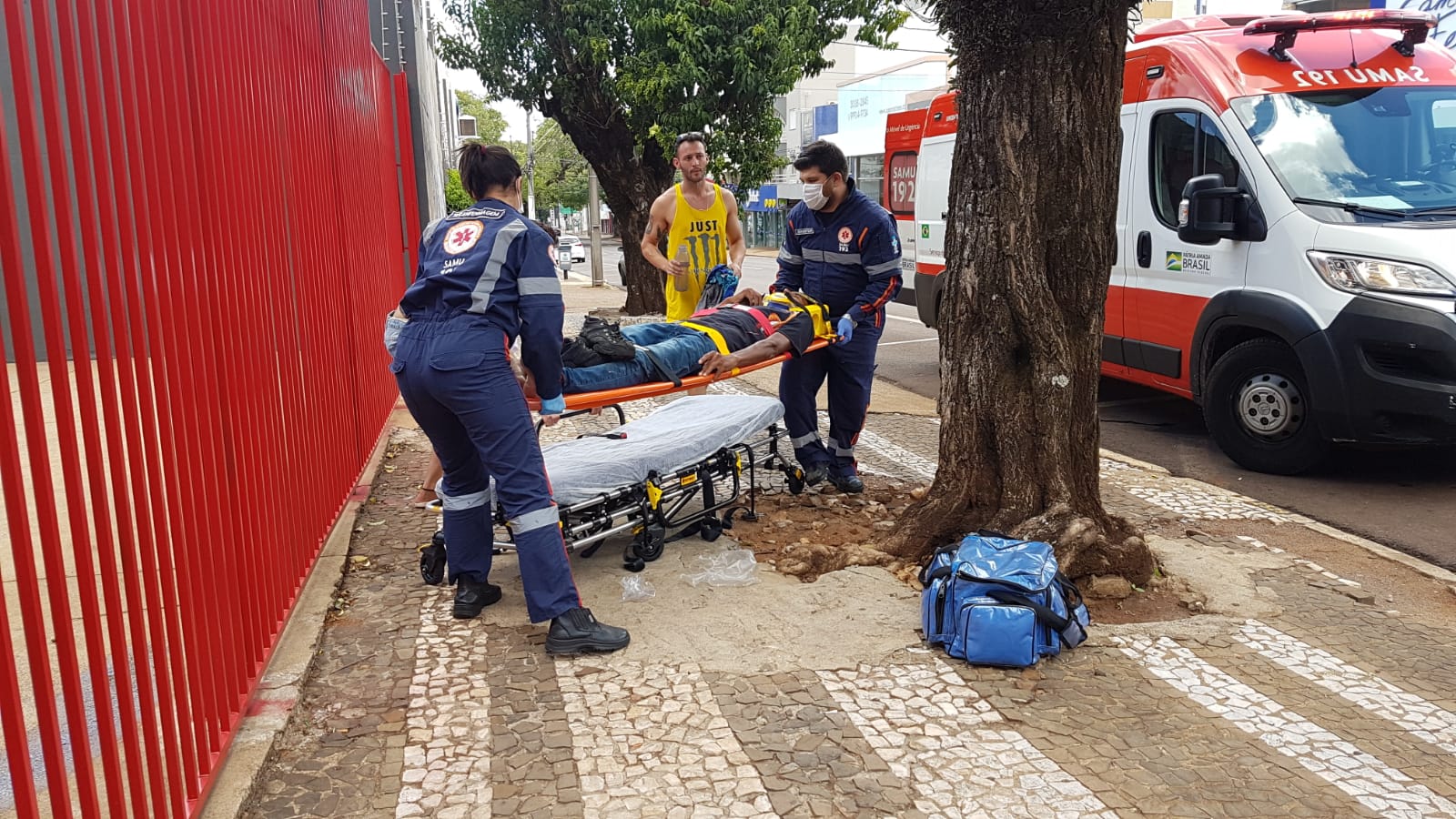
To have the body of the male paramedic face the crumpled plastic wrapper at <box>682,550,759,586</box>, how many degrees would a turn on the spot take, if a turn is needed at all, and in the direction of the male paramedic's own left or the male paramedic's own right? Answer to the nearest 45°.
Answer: approximately 45° to the male paramedic's own left

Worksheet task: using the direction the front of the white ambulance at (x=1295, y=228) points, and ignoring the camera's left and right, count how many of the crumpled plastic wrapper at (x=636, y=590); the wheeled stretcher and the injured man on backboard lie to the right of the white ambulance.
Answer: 3

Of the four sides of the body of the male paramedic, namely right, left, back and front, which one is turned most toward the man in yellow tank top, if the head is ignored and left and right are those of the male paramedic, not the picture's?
right

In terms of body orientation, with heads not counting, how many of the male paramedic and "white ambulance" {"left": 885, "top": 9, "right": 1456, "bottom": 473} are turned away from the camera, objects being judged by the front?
0

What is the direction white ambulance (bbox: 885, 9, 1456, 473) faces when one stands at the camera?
facing the viewer and to the right of the viewer

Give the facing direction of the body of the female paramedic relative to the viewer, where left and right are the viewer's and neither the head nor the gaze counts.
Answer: facing away from the viewer and to the right of the viewer

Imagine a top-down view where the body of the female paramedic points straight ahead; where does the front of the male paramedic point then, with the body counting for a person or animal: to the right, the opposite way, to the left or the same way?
the opposite way

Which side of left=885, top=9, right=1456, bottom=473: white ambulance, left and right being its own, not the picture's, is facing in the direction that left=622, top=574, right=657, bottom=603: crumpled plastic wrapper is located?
right

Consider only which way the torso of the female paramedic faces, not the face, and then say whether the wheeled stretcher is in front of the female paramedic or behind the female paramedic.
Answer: in front

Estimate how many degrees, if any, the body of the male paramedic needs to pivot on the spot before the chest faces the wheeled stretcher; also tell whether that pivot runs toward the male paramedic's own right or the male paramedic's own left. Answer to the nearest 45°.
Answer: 0° — they already face it

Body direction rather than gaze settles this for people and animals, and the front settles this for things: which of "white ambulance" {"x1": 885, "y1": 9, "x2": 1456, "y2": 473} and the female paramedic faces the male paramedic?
the female paramedic

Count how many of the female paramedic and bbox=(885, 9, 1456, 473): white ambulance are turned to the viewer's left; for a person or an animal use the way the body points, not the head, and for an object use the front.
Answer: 0

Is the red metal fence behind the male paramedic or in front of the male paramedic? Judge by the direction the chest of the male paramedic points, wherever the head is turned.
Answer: in front

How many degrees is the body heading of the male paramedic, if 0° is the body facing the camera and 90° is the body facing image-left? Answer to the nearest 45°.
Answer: approximately 45°

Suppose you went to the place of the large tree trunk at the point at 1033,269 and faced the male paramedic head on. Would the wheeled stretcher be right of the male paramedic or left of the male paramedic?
left

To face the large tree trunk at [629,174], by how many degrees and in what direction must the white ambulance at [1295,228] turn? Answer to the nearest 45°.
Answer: approximately 180°

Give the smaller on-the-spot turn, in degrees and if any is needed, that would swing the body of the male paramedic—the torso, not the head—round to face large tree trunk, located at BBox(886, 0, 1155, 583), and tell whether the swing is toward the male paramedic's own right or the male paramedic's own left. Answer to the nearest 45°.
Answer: approximately 90° to the male paramedic's own left

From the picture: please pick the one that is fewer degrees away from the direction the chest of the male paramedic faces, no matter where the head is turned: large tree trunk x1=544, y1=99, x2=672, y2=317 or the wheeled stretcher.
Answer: the wheeled stretcher

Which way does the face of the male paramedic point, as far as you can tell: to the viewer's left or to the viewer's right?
to the viewer's left
